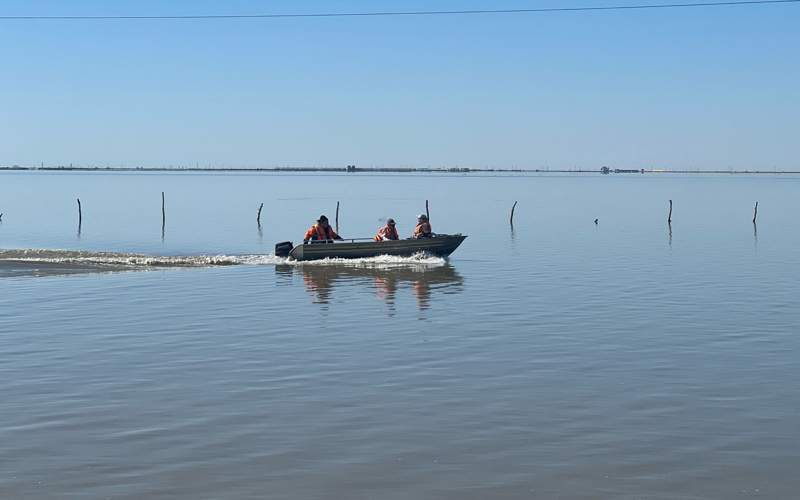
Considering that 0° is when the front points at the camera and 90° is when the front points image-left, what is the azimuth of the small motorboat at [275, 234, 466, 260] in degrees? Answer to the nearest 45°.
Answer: approximately 270°
